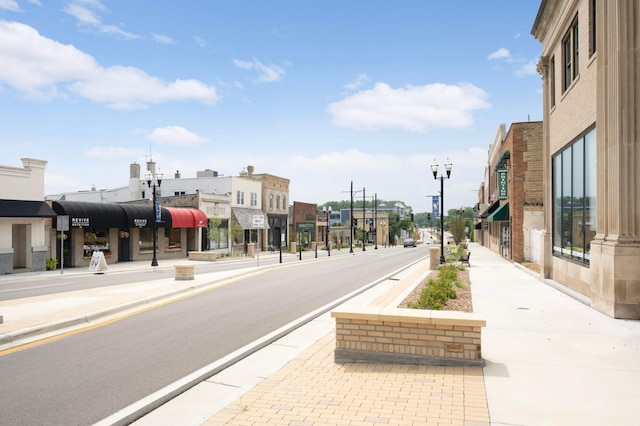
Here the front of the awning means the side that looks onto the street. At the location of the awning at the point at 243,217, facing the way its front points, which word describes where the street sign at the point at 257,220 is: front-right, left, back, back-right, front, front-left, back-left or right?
front-right

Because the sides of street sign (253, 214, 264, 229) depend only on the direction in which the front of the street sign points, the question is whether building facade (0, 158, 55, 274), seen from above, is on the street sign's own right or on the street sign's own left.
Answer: on the street sign's own right

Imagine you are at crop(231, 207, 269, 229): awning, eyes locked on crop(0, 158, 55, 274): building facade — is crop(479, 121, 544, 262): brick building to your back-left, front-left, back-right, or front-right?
front-left

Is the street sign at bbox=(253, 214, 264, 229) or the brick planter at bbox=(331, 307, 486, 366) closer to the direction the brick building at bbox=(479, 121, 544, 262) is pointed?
the street sign

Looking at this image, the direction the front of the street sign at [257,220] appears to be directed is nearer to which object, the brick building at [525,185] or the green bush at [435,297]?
the green bush

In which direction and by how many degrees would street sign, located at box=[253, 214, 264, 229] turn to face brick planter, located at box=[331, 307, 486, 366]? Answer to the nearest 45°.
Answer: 0° — it already faces it

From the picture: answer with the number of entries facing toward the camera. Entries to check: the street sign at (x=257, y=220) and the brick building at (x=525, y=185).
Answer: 1

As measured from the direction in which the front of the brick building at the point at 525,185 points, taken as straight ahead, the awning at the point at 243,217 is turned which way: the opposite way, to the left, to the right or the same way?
the opposite way

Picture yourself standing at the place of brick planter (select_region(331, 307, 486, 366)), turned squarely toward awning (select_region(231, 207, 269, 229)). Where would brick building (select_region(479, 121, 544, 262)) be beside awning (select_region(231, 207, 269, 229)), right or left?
right

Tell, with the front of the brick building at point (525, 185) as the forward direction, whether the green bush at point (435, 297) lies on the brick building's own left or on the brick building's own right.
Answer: on the brick building's own left

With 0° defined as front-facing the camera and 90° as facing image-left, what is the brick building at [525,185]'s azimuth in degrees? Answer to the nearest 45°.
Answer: approximately 90°

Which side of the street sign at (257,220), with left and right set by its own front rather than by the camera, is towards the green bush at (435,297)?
front

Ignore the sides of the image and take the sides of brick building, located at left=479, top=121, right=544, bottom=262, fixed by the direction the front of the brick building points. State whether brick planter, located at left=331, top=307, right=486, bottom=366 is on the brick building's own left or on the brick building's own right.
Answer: on the brick building's own left

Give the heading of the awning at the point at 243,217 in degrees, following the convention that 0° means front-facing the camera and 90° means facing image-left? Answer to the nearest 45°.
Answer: approximately 315°

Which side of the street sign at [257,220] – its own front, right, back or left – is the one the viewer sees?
front
